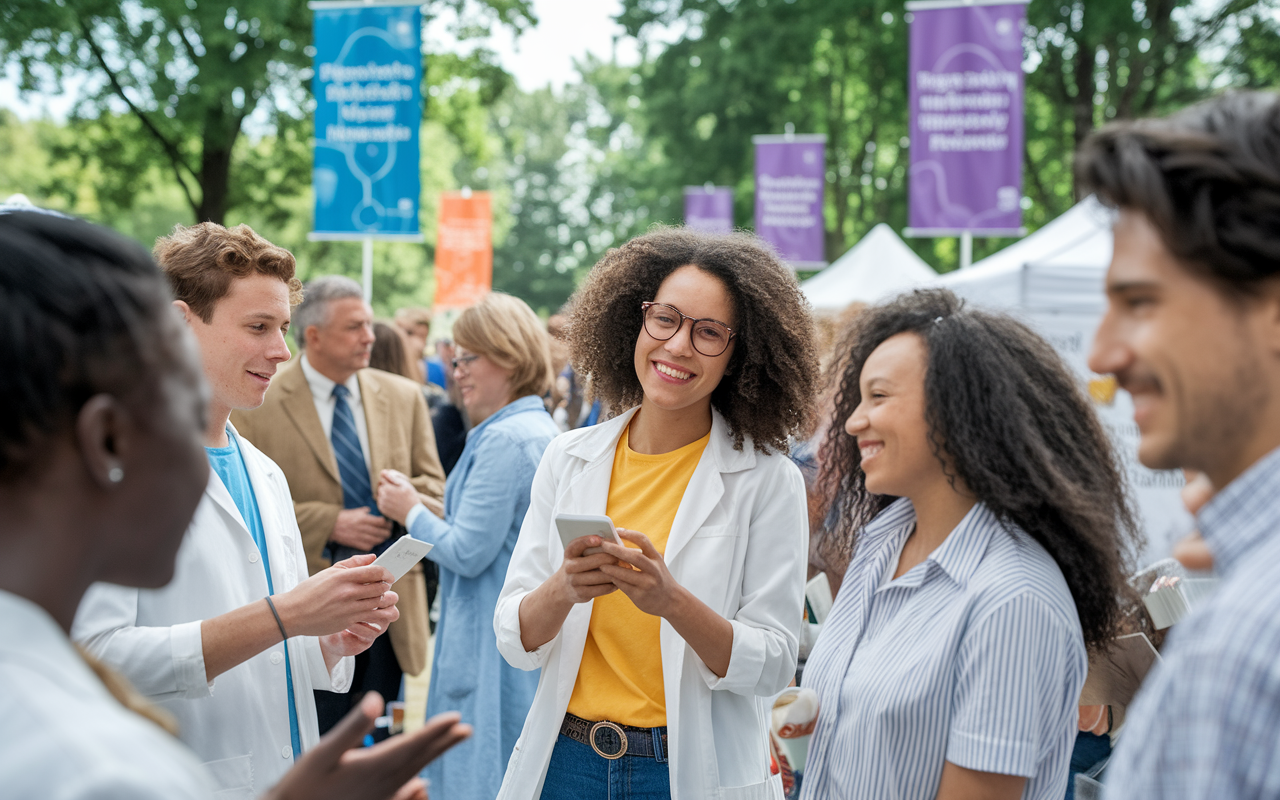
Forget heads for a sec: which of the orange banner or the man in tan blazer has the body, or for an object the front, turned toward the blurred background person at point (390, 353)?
the orange banner

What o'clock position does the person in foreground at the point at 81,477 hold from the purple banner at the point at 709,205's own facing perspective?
The person in foreground is roughly at 12 o'clock from the purple banner.

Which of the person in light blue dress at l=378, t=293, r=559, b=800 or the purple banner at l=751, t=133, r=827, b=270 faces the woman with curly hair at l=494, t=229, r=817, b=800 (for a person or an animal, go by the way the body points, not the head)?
the purple banner

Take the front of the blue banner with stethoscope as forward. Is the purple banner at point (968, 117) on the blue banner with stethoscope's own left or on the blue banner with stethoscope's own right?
on the blue banner with stethoscope's own left

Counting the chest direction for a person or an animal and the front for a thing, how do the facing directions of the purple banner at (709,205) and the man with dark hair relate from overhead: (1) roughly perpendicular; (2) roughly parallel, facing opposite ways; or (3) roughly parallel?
roughly perpendicular

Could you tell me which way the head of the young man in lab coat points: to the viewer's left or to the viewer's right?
to the viewer's right

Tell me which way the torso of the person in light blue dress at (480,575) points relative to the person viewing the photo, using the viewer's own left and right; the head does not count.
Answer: facing to the left of the viewer

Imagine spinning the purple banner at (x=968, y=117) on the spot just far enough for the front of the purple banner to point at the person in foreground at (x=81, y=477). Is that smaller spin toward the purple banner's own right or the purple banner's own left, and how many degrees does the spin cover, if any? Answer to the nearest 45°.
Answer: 0° — it already faces them

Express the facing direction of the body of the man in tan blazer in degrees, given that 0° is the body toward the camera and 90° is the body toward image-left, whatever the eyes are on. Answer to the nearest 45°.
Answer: approximately 315°

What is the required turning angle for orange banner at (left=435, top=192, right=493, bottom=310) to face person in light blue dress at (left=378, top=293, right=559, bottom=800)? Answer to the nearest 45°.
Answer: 0° — it already faces them

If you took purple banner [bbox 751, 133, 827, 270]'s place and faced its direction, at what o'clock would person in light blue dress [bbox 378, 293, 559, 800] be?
The person in light blue dress is roughly at 12 o'clock from the purple banner.

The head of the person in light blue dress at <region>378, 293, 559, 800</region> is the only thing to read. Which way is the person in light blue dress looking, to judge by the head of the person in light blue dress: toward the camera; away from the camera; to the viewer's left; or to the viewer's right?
to the viewer's left
